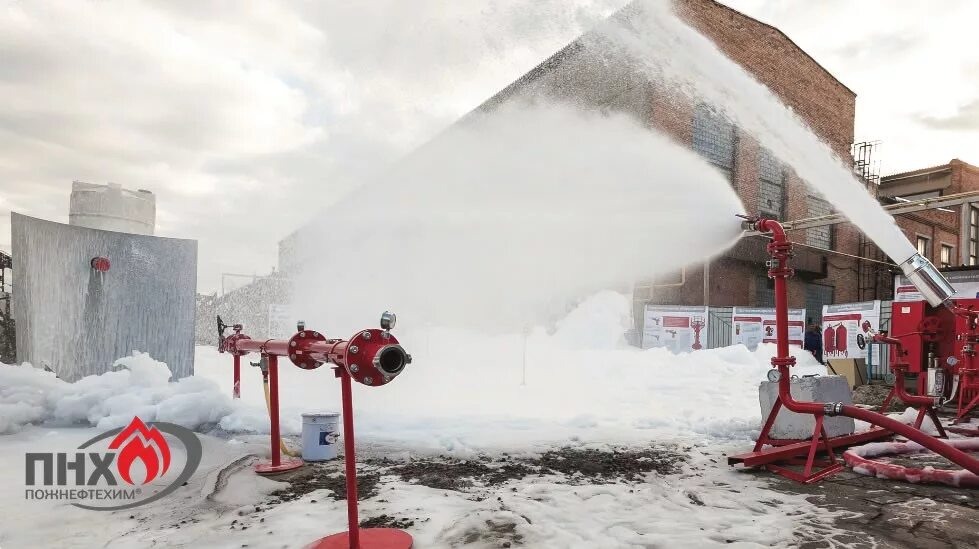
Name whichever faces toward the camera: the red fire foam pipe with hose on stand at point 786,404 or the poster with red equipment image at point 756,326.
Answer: the poster with red equipment image

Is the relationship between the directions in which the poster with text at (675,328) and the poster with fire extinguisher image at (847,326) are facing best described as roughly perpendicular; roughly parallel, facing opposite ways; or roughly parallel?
roughly parallel

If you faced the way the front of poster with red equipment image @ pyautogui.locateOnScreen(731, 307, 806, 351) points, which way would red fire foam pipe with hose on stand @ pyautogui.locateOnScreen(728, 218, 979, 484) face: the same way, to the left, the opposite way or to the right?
to the right

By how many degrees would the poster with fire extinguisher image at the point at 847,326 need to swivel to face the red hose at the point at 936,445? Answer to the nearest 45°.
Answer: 0° — it already faces it

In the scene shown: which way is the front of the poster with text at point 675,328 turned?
toward the camera

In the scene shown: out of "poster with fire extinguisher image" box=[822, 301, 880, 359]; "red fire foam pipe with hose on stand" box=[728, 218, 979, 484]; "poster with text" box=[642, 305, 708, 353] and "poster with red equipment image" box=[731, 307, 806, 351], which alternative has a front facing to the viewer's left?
the red fire foam pipe with hose on stand

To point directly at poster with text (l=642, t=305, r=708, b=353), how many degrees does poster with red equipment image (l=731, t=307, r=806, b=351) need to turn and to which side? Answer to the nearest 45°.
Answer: approximately 90° to its right

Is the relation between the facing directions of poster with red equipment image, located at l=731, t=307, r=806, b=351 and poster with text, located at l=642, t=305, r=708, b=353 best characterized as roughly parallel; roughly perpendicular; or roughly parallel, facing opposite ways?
roughly parallel

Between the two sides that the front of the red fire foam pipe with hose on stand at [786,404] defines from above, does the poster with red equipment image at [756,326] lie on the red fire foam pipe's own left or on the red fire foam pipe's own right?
on the red fire foam pipe's own right

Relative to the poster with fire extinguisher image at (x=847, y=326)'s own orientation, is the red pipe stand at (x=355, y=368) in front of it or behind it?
in front

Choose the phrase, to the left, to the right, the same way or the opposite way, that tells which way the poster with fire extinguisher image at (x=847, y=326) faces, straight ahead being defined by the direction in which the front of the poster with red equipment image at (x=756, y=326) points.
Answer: the same way

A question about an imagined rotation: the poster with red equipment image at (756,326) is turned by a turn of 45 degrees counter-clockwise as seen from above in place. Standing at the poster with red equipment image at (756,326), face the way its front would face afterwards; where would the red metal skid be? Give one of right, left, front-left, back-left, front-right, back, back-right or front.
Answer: front-right

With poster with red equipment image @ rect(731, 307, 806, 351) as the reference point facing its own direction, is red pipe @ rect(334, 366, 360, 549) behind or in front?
in front

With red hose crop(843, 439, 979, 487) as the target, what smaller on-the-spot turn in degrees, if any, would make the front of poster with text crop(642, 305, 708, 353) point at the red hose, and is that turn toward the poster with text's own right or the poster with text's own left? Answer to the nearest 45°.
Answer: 0° — it already faces it

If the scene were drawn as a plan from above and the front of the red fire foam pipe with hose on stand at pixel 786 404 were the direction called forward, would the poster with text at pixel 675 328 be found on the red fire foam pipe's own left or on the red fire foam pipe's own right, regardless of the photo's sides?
on the red fire foam pipe's own right

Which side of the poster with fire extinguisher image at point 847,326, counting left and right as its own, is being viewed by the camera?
front

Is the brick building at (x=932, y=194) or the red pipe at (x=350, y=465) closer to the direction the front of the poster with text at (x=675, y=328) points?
the red pipe

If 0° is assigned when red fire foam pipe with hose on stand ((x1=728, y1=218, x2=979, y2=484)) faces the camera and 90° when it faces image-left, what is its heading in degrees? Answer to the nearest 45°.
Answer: approximately 90°
